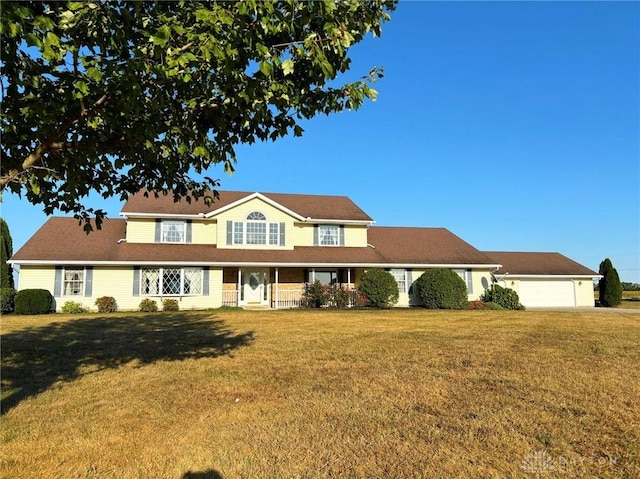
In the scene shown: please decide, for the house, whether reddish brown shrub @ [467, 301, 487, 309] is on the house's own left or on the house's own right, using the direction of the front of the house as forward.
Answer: on the house's own left

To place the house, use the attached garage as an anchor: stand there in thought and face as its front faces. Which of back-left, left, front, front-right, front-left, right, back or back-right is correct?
front-right

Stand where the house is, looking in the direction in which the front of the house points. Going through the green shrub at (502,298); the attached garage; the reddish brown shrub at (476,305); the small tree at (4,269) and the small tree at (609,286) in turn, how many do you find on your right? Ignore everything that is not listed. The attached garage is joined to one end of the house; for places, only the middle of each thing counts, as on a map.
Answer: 1

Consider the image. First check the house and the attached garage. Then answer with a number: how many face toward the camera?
2

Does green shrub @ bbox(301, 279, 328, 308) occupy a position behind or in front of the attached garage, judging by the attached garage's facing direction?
in front

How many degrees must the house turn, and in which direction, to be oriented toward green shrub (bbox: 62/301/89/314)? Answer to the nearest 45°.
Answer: approximately 45° to its right

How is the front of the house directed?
toward the camera

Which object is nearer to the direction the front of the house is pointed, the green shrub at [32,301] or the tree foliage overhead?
the tree foliage overhead

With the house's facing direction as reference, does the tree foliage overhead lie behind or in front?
in front

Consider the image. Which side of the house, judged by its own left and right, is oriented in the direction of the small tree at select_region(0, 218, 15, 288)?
right

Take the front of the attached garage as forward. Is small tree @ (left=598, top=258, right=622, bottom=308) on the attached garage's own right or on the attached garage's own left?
on the attached garage's own left

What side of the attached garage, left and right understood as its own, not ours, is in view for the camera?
front

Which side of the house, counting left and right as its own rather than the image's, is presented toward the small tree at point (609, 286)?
left

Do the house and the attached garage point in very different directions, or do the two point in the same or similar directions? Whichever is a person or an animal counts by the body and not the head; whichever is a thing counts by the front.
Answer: same or similar directions

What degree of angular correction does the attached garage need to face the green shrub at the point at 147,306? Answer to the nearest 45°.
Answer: approximately 45° to its right
